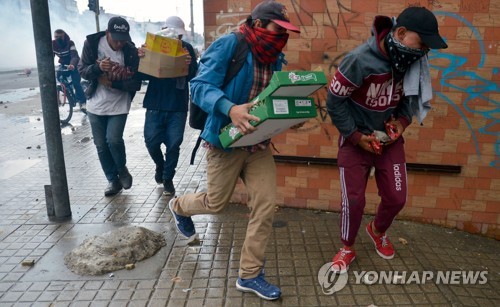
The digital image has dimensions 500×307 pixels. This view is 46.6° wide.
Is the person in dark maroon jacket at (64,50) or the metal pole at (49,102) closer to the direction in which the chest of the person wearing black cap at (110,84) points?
the metal pole

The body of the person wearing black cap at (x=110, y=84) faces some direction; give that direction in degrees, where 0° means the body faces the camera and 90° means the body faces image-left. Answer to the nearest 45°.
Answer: approximately 0°

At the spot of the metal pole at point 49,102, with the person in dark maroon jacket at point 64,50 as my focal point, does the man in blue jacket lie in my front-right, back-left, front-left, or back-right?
back-right

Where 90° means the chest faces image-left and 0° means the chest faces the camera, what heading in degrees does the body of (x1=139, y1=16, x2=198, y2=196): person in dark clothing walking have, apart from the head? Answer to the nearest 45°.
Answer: approximately 0°
